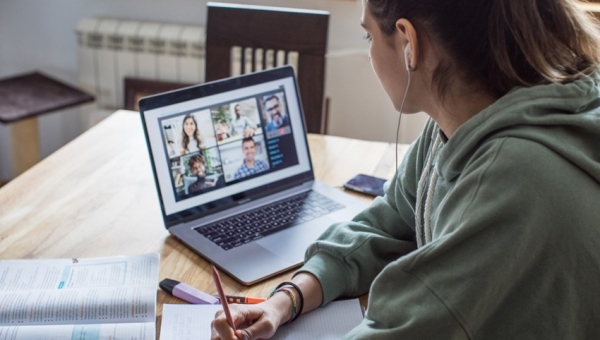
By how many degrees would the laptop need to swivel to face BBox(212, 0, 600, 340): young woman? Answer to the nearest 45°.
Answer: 0° — it already faces them

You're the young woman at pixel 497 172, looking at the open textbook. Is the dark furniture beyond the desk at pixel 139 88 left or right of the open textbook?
right

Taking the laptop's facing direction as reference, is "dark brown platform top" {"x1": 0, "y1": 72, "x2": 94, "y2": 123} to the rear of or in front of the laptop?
to the rear

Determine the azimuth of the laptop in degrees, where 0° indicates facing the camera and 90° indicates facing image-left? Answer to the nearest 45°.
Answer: approximately 315°

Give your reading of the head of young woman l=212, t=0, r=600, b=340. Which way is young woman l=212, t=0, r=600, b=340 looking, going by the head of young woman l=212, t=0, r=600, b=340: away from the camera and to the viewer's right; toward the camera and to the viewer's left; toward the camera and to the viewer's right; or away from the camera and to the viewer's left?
away from the camera and to the viewer's left

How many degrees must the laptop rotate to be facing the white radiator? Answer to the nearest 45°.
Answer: approximately 135° to its left
